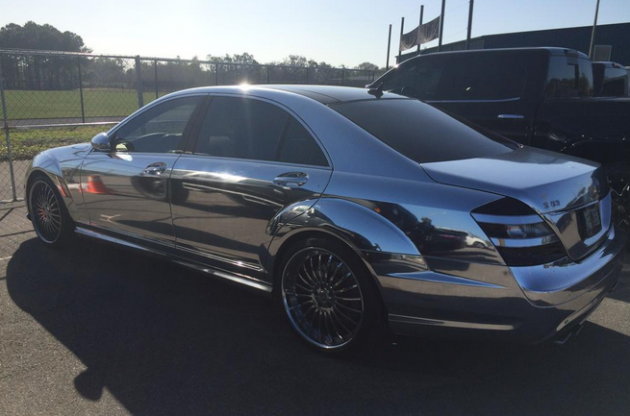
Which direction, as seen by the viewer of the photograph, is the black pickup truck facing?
facing away from the viewer and to the left of the viewer

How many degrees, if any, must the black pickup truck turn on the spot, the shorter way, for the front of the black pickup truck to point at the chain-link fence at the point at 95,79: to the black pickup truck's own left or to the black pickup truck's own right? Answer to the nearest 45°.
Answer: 0° — it already faces it

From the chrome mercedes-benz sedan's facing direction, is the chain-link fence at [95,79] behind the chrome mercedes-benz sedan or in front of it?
in front

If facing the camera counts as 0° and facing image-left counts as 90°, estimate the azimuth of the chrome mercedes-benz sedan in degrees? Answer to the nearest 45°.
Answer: approximately 135°

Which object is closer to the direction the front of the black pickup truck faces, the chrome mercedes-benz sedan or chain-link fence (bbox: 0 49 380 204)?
the chain-link fence

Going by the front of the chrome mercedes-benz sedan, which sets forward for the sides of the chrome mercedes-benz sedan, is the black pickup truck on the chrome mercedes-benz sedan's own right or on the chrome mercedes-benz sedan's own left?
on the chrome mercedes-benz sedan's own right
